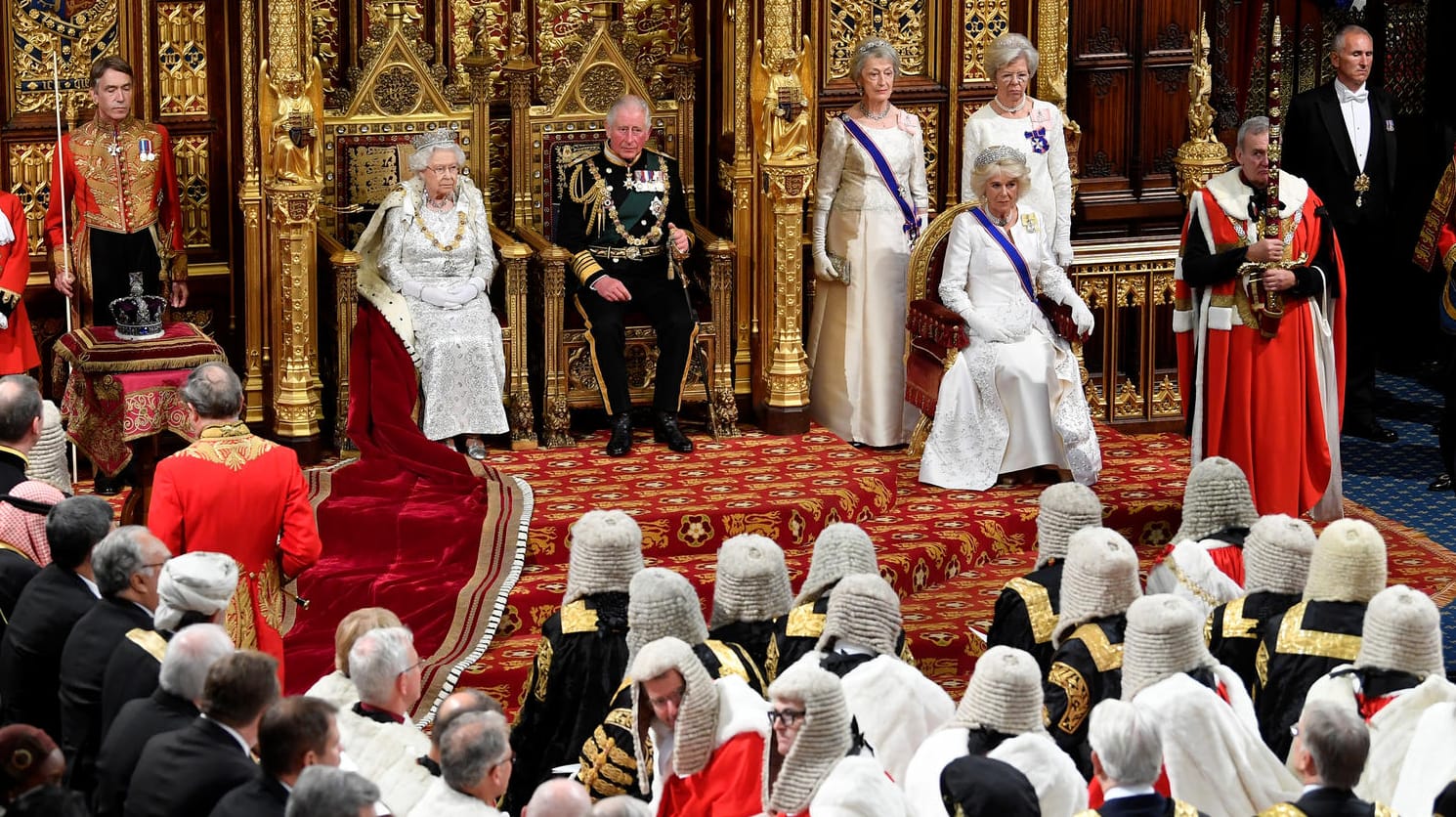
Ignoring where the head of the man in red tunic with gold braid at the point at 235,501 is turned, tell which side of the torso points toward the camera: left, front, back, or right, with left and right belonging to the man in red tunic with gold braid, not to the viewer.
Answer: back

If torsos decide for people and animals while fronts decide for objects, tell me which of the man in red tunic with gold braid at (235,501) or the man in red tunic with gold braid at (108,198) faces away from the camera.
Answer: the man in red tunic with gold braid at (235,501)

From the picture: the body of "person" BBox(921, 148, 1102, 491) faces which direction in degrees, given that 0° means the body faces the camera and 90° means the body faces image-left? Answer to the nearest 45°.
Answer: approximately 315°

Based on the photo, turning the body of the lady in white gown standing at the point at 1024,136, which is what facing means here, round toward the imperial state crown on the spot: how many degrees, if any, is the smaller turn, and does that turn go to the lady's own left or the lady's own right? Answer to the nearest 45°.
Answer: approximately 45° to the lady's own right

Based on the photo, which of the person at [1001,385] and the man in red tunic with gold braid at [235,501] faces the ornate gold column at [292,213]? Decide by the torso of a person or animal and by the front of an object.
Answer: the man in red tunic with gold braid

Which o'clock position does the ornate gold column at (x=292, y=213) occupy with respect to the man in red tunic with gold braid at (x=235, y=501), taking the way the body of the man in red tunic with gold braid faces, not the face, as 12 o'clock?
The ornate gold column is roughly at 12 o'clock from the man in red tunic with gold braid.

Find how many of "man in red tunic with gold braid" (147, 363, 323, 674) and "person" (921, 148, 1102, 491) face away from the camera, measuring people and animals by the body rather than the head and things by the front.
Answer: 1

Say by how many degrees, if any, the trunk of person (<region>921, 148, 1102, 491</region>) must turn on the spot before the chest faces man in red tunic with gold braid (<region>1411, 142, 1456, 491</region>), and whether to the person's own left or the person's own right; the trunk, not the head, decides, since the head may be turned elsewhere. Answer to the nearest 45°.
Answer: approximately 90° to the person's own left

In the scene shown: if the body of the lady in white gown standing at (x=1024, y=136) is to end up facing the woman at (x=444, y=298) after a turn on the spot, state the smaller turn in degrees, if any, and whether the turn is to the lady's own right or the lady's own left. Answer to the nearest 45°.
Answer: approximately 90° to the lady's own right

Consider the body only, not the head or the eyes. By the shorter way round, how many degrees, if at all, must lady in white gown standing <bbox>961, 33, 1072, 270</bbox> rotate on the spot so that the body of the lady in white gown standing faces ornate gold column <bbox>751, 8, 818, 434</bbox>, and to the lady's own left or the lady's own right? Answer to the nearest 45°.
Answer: approximately 90° to the lady's own right
